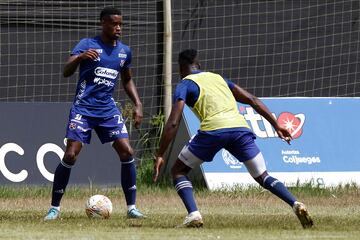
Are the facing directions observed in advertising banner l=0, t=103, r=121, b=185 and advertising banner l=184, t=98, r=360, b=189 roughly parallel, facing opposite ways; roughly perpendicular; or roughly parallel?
roughly parallel

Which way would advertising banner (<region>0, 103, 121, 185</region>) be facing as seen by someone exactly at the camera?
facing the viewer

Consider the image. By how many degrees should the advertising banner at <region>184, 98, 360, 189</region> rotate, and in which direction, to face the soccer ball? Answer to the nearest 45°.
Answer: approximately 45° to its right

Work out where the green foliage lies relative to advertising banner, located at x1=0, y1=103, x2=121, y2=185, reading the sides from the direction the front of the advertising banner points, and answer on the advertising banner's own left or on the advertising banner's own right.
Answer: on the advertising banner's own left

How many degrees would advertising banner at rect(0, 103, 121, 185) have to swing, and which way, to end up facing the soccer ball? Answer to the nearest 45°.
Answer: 0° — it already faces it

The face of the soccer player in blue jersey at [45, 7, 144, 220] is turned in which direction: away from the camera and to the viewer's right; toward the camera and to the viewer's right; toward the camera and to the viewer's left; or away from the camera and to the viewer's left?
toward the camera and to the viewer's right

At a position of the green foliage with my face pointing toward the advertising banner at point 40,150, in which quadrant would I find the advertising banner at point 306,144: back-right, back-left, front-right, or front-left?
back-left

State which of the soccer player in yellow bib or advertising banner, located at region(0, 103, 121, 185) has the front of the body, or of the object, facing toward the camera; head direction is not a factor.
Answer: the advertising banner

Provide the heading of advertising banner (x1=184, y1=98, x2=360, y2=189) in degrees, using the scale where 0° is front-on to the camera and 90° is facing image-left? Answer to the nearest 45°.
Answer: approximately 0°

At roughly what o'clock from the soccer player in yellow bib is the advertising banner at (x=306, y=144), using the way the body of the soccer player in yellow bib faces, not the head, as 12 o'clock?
The advertising banner is roughly at 2 o'clock from the soccer player in yellow bib.

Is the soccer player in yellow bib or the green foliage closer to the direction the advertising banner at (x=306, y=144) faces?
the soccer player in yellow bib

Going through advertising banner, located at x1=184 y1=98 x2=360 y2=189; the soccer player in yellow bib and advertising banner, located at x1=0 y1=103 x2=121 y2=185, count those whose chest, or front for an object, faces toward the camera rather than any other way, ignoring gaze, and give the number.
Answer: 2

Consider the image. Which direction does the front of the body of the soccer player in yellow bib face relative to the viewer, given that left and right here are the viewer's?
facing away from the viewer and to the left of the viewer

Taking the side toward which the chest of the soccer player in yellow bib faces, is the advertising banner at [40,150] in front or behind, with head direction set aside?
in front

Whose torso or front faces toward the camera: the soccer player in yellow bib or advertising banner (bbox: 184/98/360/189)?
the advertising banner

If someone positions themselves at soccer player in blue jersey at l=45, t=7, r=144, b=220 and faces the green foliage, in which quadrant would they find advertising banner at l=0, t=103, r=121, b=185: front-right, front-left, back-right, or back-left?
front-left
